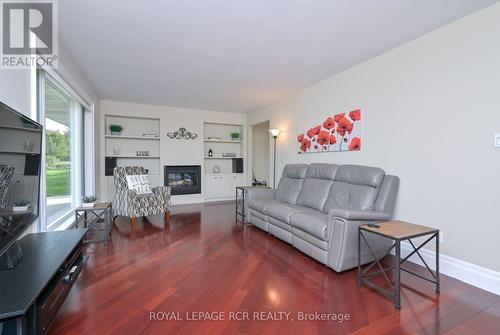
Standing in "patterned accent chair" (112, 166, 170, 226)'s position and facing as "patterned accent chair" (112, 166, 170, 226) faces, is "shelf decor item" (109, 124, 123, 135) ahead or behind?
behind

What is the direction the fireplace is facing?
toward the camera

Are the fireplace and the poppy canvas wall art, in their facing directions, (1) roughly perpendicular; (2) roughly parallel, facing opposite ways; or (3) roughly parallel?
roughly perpendicular

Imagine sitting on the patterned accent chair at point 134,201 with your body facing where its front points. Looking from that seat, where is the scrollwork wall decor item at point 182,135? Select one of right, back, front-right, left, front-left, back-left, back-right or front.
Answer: left

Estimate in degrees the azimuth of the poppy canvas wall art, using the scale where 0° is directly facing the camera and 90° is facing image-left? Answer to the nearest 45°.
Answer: approximately 45°

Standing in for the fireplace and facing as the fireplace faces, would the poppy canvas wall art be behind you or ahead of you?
ahead

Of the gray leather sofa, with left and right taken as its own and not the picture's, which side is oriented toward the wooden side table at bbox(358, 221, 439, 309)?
left

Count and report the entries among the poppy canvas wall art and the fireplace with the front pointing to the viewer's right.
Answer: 0

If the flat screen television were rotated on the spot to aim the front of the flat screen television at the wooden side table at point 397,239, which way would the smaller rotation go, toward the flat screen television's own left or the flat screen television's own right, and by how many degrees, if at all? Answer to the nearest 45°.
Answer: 0° — it already faces it

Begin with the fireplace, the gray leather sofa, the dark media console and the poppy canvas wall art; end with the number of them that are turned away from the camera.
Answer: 0

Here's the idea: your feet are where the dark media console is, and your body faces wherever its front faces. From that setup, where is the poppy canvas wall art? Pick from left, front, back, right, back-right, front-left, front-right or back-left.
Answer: front-left

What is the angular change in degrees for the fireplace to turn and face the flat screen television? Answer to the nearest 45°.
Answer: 0° — it already faces it

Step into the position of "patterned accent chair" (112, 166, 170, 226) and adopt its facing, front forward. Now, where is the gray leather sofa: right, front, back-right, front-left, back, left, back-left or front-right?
front

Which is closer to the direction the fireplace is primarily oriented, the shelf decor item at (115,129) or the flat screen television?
the flat screen television

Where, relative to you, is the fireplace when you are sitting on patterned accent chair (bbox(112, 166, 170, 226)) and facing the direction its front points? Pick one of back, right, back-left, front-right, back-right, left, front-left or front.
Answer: left

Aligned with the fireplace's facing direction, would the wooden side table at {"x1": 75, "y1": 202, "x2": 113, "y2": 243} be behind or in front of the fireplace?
in front

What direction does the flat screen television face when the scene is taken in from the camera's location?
facing the viewer and to the right of the viewer

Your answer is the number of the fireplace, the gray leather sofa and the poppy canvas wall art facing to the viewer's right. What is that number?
0

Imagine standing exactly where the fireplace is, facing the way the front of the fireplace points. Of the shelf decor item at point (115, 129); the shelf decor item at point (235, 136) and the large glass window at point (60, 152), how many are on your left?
1
